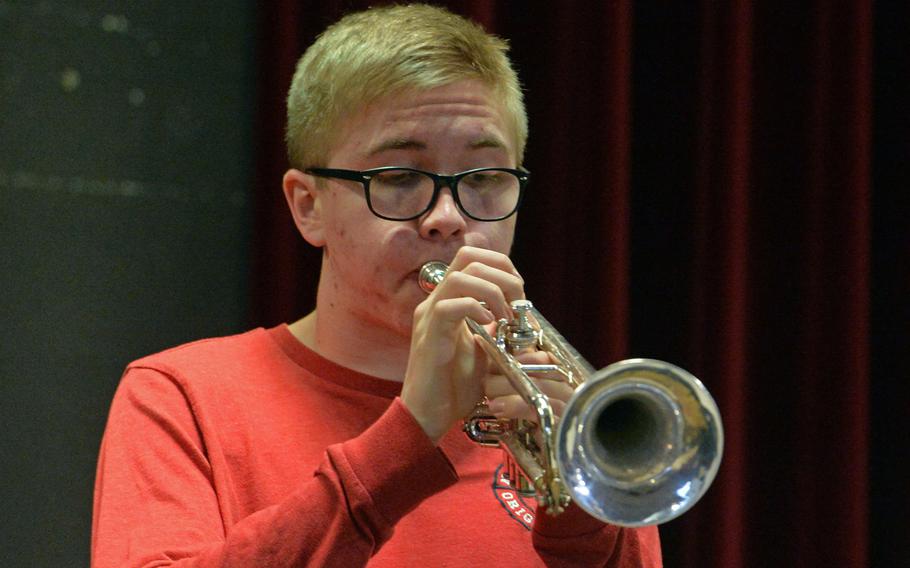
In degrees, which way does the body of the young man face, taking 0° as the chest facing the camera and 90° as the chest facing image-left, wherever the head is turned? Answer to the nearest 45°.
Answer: approximately 315°

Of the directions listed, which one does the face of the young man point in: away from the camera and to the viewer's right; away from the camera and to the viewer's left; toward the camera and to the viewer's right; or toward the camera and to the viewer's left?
toward the camera and to the viewer's right
